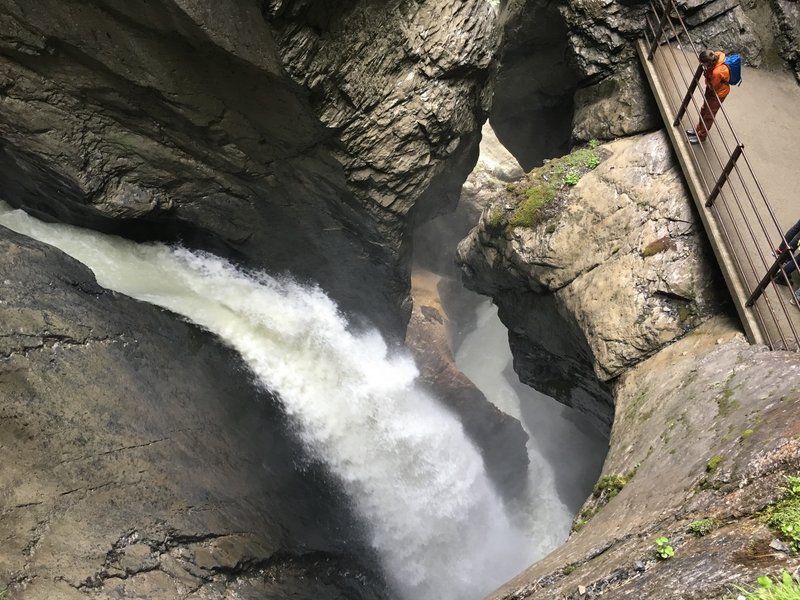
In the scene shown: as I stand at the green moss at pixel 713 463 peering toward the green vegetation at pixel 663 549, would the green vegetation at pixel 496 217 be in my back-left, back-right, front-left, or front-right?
back-right

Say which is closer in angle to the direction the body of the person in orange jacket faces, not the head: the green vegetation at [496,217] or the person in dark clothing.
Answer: the green vegetation

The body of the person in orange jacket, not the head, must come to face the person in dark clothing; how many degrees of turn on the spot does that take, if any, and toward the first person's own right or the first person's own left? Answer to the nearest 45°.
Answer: approximately 135° to the first person's own left

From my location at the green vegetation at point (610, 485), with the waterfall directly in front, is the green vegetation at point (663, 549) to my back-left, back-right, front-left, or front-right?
back-left

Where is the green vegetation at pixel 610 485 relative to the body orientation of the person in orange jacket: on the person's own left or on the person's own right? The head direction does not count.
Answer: on the person's own left

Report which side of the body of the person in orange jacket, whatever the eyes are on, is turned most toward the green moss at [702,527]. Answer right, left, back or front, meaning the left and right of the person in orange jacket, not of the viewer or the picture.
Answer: left

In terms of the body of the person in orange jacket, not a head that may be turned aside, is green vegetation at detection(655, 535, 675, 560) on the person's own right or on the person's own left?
on the person's own left

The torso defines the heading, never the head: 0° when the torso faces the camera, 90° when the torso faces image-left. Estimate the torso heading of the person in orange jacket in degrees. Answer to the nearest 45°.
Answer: approximately 90°
